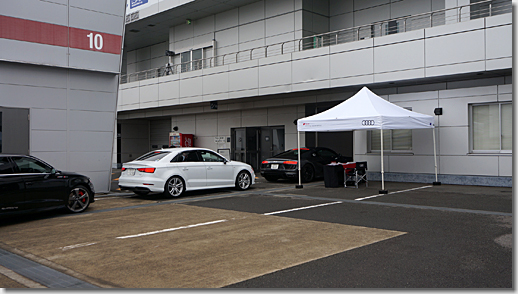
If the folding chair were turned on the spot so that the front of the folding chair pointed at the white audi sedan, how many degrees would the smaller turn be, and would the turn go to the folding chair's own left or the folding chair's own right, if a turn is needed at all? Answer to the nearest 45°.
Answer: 0° — it already faces it

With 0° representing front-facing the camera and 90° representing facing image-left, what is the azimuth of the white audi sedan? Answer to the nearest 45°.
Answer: approximately 225°

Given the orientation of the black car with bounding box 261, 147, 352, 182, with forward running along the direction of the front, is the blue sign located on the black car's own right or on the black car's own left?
on the black car's own left

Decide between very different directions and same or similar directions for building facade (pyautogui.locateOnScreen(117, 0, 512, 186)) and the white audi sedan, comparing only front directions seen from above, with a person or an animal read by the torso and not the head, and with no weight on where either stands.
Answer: very different directions

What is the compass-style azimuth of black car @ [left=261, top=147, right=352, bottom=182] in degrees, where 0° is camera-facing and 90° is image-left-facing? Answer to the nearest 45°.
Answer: approximately 225°

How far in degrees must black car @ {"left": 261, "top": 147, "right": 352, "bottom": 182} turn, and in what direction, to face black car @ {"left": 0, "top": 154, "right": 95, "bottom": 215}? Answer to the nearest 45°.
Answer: approximately 180°

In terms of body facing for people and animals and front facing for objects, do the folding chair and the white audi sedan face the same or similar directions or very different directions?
very different directions
